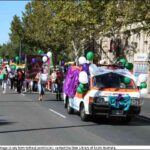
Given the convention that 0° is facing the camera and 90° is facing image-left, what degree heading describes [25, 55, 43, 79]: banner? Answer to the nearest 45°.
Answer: approximately 0°
